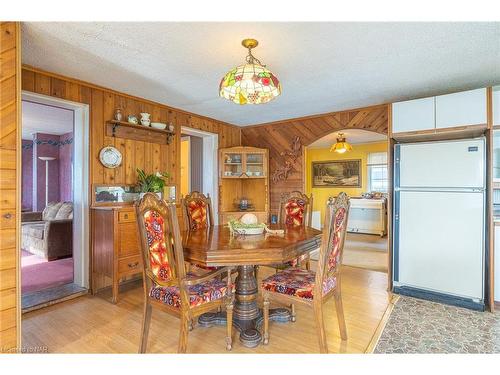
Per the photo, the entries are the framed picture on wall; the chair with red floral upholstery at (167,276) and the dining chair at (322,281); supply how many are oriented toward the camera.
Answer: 1

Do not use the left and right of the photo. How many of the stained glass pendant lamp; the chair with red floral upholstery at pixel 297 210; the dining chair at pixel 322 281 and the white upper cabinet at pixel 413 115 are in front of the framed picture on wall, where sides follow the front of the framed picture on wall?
4

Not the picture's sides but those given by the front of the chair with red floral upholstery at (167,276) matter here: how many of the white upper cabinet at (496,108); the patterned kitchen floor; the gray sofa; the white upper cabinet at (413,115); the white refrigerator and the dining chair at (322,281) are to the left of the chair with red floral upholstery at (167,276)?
1

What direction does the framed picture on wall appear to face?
toward the camera

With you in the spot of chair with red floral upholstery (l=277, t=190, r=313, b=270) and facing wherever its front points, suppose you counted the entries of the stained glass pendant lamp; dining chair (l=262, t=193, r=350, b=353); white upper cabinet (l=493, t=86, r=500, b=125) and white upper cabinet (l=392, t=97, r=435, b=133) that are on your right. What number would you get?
0

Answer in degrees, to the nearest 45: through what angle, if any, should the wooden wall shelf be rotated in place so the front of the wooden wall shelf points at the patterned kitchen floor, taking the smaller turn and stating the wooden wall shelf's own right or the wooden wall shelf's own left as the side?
0° — it already faces it

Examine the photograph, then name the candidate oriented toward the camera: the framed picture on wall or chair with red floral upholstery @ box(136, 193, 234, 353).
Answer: the framed picture on wall

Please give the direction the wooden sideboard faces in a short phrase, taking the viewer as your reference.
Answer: facing the viewer and to the right of the viewer

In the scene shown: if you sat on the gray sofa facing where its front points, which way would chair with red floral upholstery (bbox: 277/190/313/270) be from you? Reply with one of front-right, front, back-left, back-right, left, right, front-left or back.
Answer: left

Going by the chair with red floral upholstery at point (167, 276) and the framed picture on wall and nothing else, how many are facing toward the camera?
1

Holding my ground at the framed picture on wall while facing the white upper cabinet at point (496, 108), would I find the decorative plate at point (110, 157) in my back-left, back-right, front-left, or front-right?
front-right

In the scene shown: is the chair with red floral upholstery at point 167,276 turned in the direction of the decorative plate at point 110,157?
no

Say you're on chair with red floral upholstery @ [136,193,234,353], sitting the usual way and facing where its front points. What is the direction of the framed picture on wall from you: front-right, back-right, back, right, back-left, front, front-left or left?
front

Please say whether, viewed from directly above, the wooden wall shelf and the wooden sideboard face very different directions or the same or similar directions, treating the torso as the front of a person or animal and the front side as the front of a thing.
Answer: same or similar directions

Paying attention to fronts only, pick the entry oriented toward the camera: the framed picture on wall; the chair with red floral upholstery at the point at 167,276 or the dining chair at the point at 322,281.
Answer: the framed picture on wall

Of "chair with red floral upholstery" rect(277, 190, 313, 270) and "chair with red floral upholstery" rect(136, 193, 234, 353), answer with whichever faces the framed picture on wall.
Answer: "chair with red floral upholstery" rect(136, 193, 234, 353)

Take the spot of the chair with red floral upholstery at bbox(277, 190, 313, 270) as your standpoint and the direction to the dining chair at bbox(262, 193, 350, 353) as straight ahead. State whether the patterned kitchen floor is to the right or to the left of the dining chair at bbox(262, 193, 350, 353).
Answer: left
